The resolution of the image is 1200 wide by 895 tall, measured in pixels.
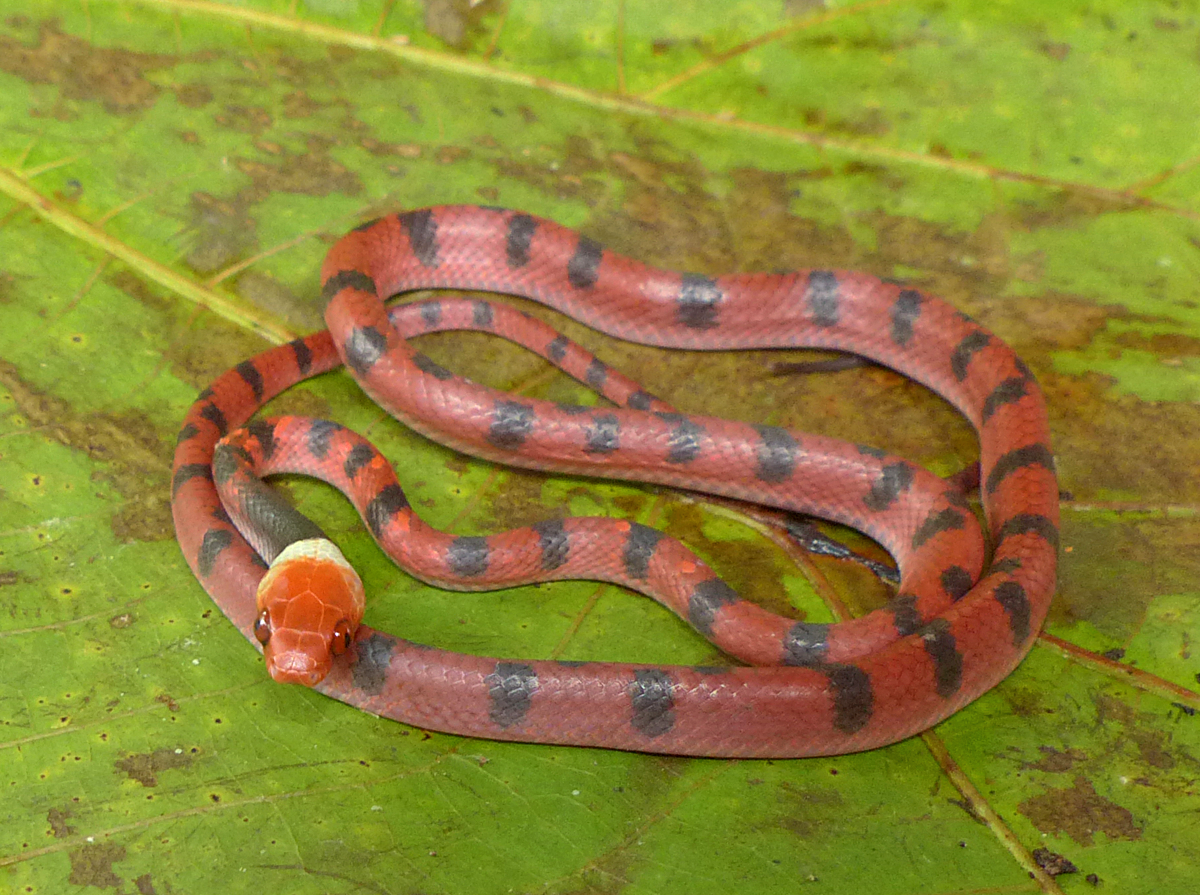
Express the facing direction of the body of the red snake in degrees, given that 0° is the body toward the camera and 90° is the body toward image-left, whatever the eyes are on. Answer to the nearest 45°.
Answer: approximately 0°
